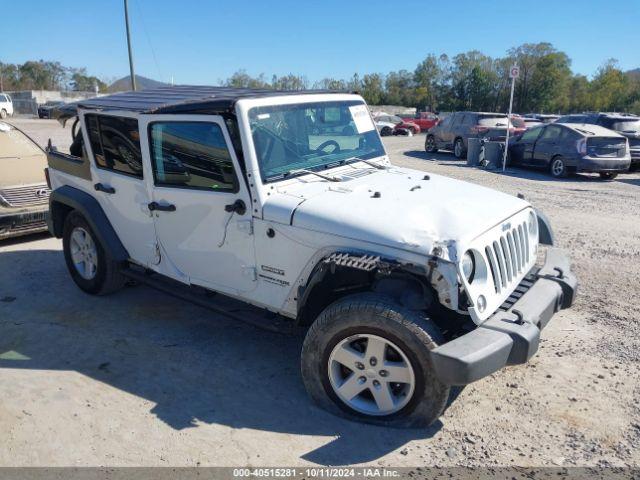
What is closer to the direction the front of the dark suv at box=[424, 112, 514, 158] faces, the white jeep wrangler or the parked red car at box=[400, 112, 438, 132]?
the parked red car

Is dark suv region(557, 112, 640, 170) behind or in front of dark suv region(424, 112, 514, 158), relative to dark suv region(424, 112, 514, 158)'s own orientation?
behind

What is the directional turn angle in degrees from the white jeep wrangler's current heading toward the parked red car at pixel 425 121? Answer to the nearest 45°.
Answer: approximately 135° to its left

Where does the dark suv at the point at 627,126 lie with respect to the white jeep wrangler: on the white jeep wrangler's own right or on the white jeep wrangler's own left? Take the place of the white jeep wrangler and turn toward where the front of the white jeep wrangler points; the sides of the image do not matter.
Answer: on the white jeep wrangler's own left

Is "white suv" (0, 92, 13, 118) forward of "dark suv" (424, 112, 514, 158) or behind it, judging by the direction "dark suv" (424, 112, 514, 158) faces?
forward

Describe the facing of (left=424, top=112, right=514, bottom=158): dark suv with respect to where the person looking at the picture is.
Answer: facing away from the viewer and to the left of the viewer

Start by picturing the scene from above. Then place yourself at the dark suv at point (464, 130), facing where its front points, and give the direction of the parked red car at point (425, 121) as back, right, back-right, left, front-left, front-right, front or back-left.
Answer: front-right

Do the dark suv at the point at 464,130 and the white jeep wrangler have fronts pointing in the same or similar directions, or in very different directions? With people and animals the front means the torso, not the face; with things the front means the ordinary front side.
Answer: very different directions

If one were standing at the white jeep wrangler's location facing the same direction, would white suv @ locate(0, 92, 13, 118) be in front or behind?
behind

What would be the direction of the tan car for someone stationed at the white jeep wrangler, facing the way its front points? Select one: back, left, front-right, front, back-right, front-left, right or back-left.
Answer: back

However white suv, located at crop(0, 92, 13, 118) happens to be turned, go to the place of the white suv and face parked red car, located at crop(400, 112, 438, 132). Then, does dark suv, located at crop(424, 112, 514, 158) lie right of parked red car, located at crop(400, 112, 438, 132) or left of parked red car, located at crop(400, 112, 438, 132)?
right
